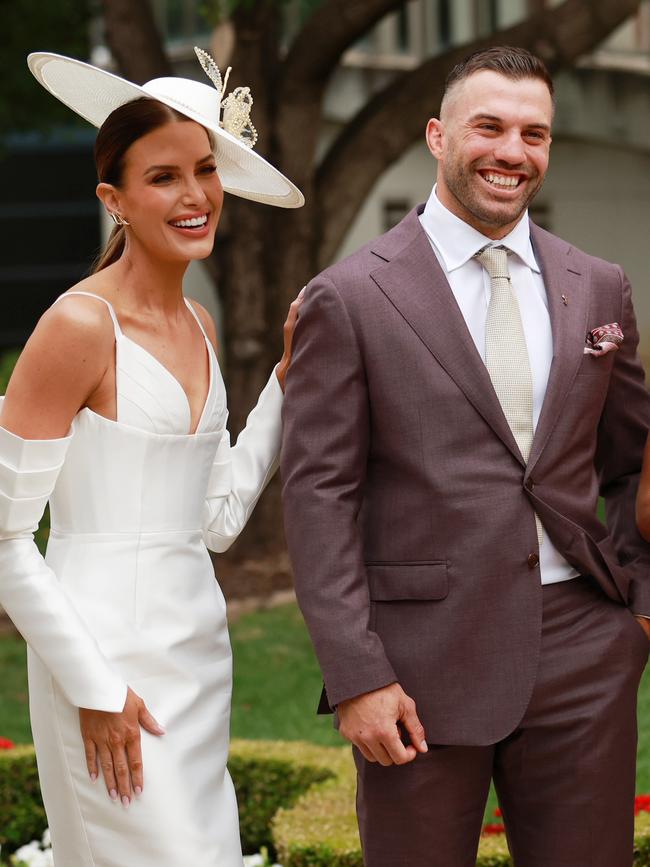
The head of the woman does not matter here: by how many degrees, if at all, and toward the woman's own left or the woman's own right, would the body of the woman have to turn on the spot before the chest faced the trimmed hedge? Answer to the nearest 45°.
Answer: approximately 135° to the woman's own left

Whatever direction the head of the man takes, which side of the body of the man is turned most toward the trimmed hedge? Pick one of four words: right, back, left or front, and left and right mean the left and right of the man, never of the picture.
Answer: back

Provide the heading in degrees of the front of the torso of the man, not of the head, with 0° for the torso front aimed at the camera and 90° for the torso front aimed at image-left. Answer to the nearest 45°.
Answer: approximately 315°

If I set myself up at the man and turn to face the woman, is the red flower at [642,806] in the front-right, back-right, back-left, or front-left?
back-right

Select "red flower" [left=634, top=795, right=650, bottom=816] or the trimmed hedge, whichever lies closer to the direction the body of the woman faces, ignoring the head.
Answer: the red flower

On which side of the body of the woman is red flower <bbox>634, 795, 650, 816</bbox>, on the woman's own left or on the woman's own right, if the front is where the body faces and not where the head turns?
on the woman's own left

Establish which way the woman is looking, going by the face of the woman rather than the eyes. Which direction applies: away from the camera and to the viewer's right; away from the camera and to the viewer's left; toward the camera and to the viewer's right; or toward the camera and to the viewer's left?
toward the camera and to the viewer's right

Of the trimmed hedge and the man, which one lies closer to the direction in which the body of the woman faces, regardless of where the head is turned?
the man
